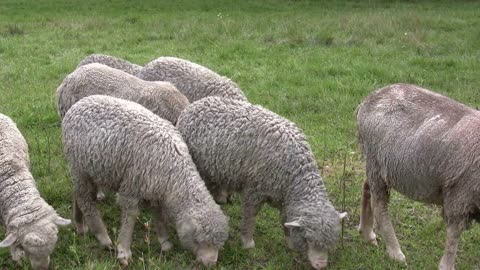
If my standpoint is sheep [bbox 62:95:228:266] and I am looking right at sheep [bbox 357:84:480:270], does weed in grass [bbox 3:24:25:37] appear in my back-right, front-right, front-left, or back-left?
back-left

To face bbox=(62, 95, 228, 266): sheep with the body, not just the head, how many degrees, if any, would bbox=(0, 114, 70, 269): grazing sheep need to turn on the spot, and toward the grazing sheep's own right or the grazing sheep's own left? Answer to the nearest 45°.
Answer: approximately 45° to the grazing sheep's own left

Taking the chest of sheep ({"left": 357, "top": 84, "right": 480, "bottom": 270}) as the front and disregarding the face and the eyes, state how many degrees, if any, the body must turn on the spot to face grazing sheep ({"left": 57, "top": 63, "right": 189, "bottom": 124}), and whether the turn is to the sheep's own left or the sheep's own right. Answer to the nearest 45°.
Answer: approximately 180°

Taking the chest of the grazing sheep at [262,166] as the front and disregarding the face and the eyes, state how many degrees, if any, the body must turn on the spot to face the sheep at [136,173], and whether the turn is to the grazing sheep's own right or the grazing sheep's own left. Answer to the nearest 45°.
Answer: approximately 135° to the grazing sheep's own right

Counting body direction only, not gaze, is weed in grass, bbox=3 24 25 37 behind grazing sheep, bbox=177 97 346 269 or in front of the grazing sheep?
behind

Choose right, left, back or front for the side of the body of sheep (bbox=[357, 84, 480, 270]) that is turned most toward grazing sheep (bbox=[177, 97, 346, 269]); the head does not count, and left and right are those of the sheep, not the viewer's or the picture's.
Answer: back

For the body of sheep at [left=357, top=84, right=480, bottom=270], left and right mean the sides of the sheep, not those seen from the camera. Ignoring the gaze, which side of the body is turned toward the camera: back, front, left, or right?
right

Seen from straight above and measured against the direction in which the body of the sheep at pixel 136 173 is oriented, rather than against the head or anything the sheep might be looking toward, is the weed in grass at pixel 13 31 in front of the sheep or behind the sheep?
behind

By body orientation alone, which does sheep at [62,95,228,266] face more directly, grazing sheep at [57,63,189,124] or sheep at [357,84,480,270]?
the sheep
